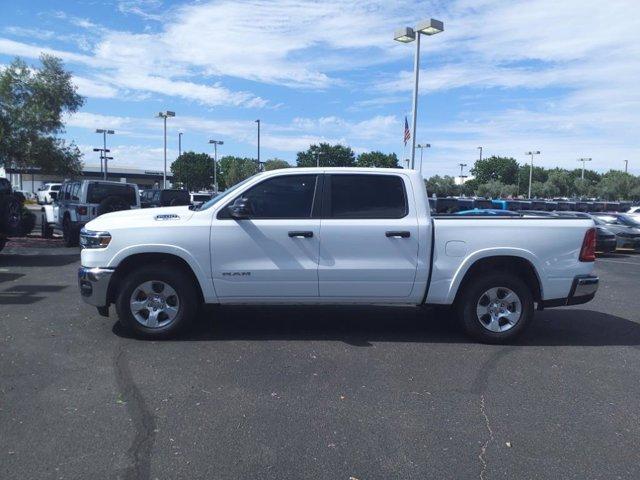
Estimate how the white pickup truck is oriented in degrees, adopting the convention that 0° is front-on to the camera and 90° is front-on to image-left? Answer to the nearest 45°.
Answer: approximately 90°

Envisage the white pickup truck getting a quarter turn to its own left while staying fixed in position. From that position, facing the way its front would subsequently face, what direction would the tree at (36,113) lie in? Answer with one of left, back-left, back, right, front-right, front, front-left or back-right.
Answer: back-right

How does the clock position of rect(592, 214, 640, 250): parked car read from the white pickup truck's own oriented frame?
The parked car is roughly at 4 o'clock from the white pickup truck.

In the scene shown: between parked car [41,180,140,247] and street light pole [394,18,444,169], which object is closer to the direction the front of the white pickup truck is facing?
the parked car

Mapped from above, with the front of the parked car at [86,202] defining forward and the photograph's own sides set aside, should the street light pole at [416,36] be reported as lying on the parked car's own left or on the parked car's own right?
on the parked car's own right

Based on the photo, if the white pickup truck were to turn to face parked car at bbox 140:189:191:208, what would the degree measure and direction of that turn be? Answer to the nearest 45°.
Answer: approximately 90° to its right

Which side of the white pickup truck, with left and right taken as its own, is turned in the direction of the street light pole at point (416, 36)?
right

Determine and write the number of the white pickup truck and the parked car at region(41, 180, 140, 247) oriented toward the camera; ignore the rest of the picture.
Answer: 0

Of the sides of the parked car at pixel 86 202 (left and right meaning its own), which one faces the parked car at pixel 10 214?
left

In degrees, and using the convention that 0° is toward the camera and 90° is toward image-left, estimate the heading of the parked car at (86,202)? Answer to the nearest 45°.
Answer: approximately 135°

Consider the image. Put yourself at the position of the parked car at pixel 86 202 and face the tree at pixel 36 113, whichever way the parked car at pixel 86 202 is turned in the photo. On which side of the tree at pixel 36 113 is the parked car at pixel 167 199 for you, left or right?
right
